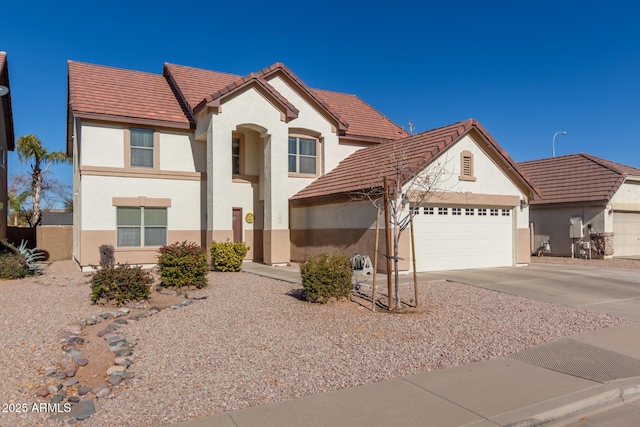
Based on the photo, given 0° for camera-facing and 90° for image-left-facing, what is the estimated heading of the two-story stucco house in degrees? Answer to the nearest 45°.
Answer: approximately 315°

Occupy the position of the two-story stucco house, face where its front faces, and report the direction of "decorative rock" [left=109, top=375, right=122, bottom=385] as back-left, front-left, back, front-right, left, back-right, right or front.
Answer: front-right

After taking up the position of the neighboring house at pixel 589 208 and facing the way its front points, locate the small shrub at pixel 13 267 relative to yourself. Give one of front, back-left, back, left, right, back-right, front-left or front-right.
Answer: right

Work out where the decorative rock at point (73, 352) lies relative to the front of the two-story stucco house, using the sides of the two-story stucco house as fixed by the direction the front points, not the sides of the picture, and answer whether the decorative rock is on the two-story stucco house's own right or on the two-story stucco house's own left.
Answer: on the two-story stucco house's own right

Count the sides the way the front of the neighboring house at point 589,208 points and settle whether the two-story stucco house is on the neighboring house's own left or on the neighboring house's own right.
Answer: on the neighboring house's own right

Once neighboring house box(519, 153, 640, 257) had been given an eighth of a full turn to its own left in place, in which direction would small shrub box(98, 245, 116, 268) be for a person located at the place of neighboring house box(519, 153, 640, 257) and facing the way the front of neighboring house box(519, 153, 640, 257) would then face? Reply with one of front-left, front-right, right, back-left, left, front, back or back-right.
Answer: back-right

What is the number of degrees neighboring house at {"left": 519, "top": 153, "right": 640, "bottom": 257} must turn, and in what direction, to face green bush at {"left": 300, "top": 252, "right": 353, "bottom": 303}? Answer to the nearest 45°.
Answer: approximately 45° to its right

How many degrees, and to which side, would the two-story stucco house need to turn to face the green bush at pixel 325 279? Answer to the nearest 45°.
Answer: approximately 45° to its right

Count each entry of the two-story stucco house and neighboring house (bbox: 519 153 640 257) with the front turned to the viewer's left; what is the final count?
0

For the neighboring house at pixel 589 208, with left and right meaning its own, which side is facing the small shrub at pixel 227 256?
right

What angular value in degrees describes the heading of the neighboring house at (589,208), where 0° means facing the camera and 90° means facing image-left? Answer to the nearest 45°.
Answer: approximately 315°

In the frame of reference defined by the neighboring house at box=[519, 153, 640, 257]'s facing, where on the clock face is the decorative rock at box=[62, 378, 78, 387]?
The decorative rock is roughly at 2 o'clock from the neighboring house.

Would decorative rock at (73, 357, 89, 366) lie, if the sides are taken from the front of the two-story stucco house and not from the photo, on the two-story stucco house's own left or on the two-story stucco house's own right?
on the two-story stucco house's own right

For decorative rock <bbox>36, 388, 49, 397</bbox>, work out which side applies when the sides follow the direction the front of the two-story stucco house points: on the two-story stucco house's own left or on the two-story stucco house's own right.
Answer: on the two-story stucco house's own right

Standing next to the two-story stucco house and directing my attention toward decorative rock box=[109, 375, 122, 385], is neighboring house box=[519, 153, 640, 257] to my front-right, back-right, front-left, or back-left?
back-left
